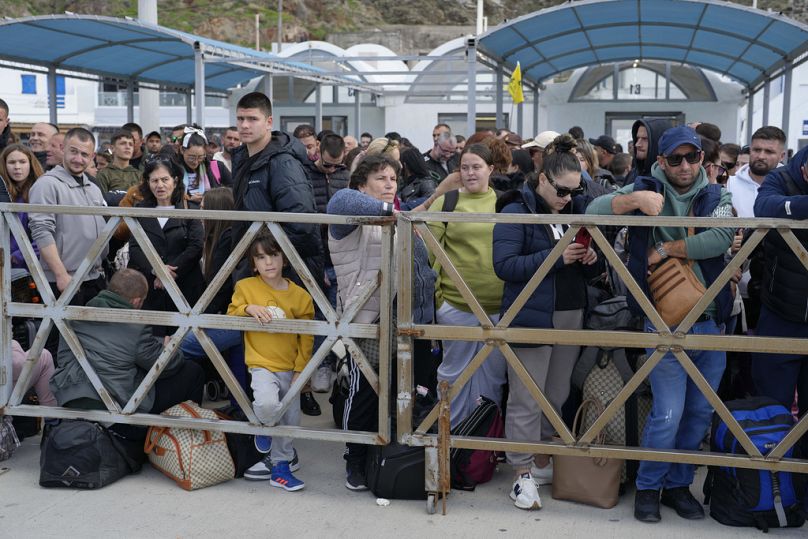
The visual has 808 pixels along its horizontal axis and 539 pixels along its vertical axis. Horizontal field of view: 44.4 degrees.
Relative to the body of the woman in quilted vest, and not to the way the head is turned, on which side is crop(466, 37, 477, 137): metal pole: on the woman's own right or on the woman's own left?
on the woman's own left

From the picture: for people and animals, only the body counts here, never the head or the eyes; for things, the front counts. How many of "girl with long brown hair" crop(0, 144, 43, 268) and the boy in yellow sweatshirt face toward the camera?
2

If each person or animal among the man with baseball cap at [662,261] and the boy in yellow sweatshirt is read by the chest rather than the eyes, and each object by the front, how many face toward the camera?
2

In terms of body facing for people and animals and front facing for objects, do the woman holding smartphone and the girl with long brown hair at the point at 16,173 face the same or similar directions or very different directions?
same or similar directions

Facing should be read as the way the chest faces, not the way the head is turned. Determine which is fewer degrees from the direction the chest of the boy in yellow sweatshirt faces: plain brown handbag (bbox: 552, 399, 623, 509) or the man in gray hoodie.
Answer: the plain brown handbag

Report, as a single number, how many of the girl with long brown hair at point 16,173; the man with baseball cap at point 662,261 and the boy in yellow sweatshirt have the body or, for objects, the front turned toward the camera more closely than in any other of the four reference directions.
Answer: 3

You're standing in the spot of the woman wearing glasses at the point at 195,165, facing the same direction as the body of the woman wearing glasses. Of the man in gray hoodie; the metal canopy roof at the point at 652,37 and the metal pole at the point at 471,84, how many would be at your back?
2

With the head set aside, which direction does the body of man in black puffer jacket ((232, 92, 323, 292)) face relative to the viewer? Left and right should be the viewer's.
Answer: facing the viewer and to the left of the viewer

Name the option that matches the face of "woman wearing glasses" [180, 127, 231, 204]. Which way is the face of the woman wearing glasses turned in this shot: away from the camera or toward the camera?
toward the camera

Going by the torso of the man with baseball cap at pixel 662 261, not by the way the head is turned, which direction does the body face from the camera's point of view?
toward the camera

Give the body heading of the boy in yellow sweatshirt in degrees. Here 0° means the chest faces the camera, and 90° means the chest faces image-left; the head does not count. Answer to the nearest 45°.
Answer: approximately 0°

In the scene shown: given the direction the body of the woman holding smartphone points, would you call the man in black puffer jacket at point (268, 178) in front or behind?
behind

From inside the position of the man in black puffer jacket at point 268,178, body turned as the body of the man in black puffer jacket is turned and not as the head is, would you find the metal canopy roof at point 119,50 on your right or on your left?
on your right

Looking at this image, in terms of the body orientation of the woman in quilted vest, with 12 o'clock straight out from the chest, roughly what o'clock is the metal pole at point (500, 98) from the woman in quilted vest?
The metal pole is roughly at 8 o'clock from the woman in quilted vest.

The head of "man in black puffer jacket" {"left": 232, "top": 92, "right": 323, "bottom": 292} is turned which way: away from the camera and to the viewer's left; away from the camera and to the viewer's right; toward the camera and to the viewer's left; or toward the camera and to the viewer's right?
toward the camera and to the viewer's left

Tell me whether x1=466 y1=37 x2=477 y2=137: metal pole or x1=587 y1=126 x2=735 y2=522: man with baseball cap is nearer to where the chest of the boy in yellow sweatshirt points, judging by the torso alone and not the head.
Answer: the man with baseball cap
